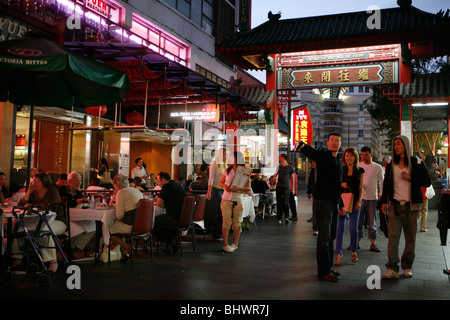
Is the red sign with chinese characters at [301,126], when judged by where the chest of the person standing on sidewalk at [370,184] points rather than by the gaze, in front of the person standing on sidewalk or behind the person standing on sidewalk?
behind

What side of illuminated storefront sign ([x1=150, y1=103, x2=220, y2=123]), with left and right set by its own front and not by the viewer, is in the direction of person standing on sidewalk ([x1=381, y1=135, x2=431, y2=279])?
front

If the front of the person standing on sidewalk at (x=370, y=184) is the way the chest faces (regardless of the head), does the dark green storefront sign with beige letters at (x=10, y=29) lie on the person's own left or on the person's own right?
on the person's own right

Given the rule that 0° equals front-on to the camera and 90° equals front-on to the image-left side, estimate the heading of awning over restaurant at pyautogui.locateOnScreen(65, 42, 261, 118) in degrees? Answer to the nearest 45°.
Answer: approximately 315°

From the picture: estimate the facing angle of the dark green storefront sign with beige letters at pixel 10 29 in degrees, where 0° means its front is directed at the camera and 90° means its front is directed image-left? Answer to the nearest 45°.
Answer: approximately 315°

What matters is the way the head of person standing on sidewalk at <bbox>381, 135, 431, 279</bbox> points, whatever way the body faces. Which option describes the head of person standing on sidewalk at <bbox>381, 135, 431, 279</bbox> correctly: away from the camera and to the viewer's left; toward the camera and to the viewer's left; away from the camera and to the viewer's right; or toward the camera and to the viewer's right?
toward the camera and to the viewer's left

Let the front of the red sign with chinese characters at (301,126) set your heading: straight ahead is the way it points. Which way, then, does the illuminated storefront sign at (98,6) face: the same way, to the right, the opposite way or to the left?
to the left

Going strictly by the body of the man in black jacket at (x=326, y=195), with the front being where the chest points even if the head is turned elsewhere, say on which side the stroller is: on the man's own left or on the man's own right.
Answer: on the man's own right

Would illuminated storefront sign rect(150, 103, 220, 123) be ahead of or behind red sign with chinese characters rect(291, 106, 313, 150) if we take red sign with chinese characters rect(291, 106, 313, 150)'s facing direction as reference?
ahead
